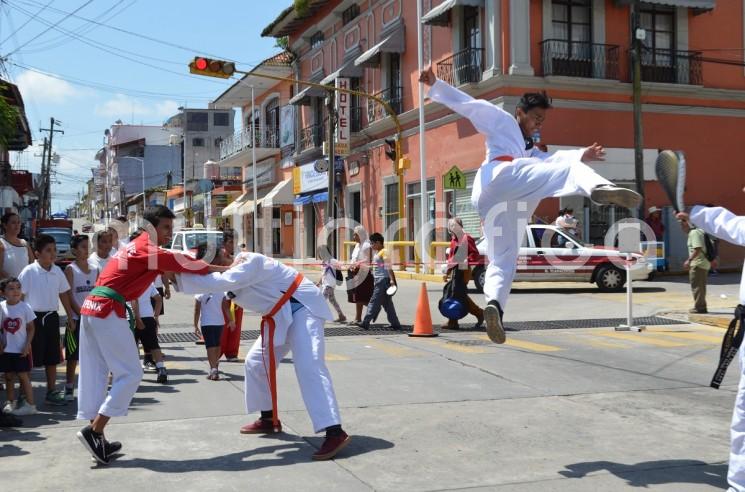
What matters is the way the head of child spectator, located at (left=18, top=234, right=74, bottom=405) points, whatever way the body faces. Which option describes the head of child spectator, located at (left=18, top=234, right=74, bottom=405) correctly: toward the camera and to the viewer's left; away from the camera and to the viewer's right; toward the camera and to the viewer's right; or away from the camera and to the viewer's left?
toward the camera and to the viewer's right

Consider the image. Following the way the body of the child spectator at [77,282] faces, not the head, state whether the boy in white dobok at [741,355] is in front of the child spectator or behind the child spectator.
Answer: in front

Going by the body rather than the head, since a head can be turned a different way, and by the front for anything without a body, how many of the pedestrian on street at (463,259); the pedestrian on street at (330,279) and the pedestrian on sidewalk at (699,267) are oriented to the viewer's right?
0

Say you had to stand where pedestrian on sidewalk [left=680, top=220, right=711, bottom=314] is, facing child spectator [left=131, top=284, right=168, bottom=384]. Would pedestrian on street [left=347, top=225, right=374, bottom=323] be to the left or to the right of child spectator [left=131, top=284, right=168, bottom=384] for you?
right

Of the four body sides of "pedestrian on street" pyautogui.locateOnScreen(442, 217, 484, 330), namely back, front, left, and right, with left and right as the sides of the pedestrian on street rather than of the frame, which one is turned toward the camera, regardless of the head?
left

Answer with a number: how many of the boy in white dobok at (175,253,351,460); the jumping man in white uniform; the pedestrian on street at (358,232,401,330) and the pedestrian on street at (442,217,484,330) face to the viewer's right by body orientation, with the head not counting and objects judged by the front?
1

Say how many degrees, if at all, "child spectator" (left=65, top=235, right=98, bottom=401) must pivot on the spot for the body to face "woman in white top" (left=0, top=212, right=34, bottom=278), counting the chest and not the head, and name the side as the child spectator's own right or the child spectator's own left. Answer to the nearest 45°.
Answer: approximately 180°

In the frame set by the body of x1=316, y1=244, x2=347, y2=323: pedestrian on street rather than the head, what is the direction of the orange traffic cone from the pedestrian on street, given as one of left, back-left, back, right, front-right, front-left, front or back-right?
back-left

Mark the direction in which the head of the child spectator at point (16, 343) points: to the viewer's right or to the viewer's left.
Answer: to the viewer's right

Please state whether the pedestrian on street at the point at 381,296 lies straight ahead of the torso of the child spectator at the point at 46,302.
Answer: no

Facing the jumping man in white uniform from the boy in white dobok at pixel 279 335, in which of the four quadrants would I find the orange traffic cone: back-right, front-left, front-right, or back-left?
front-left

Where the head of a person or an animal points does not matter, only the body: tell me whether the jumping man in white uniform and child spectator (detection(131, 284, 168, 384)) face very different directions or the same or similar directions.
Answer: same or similar directions

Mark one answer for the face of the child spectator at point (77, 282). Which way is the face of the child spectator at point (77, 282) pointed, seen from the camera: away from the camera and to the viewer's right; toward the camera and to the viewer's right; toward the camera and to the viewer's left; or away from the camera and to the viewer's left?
toward the camera and to the viewer's right

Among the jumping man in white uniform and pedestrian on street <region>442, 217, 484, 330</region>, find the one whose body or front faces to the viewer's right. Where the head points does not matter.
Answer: the jumping man in white uniform

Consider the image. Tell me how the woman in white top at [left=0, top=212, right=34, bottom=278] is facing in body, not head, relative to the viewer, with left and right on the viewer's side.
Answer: facing the viewer and to the right of the viewer

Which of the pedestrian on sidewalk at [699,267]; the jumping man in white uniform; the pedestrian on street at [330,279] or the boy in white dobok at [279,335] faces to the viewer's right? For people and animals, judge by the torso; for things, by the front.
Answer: the jumping man in white uniform

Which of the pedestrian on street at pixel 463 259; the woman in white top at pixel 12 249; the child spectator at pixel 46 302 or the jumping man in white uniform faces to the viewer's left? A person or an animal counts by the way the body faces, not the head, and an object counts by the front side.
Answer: the pedestrian on street
